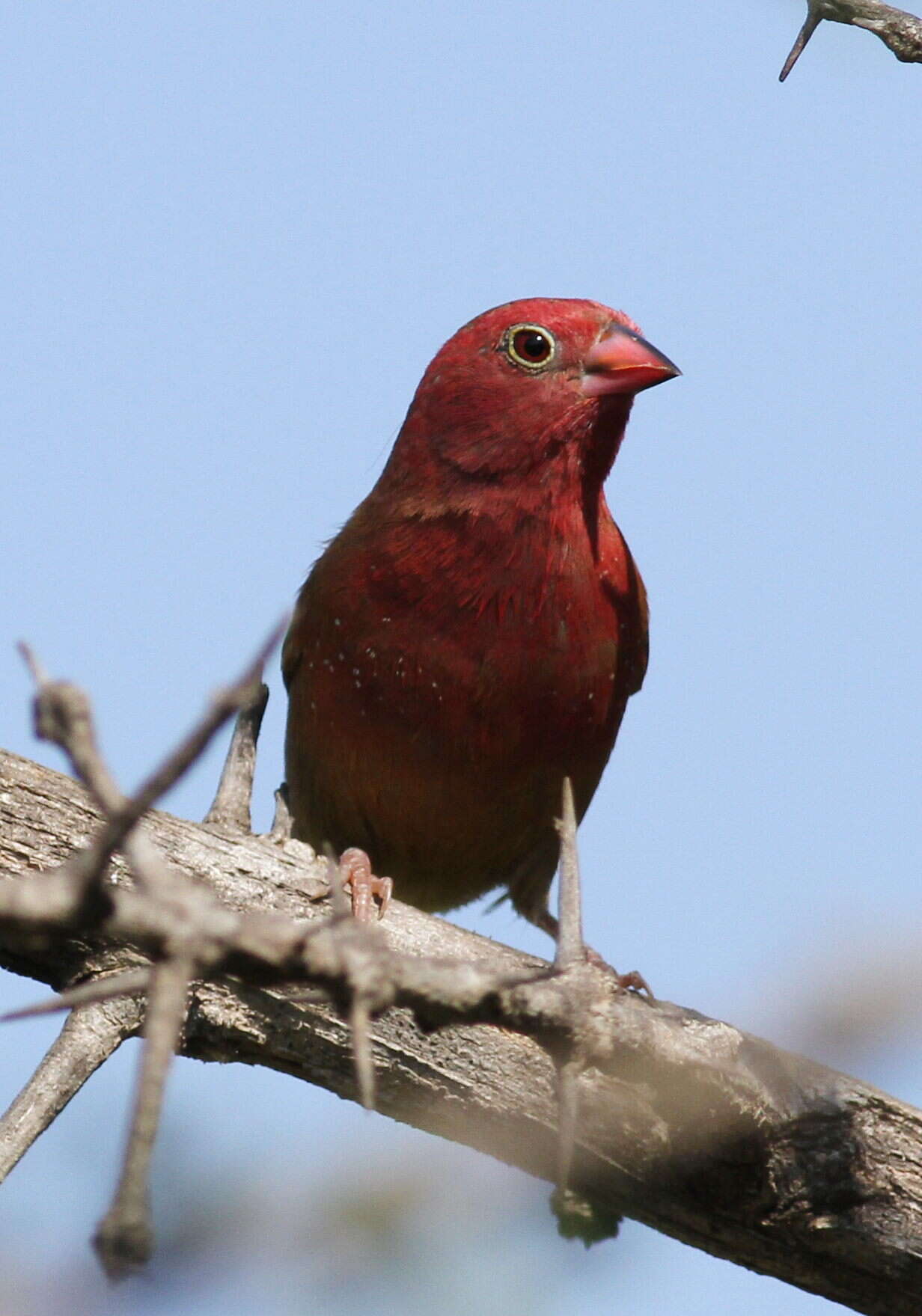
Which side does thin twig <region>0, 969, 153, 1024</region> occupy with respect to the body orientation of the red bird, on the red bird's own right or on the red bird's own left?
on the red bird's own right

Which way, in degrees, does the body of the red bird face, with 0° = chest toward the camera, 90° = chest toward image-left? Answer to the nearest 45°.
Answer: approximately 315°
